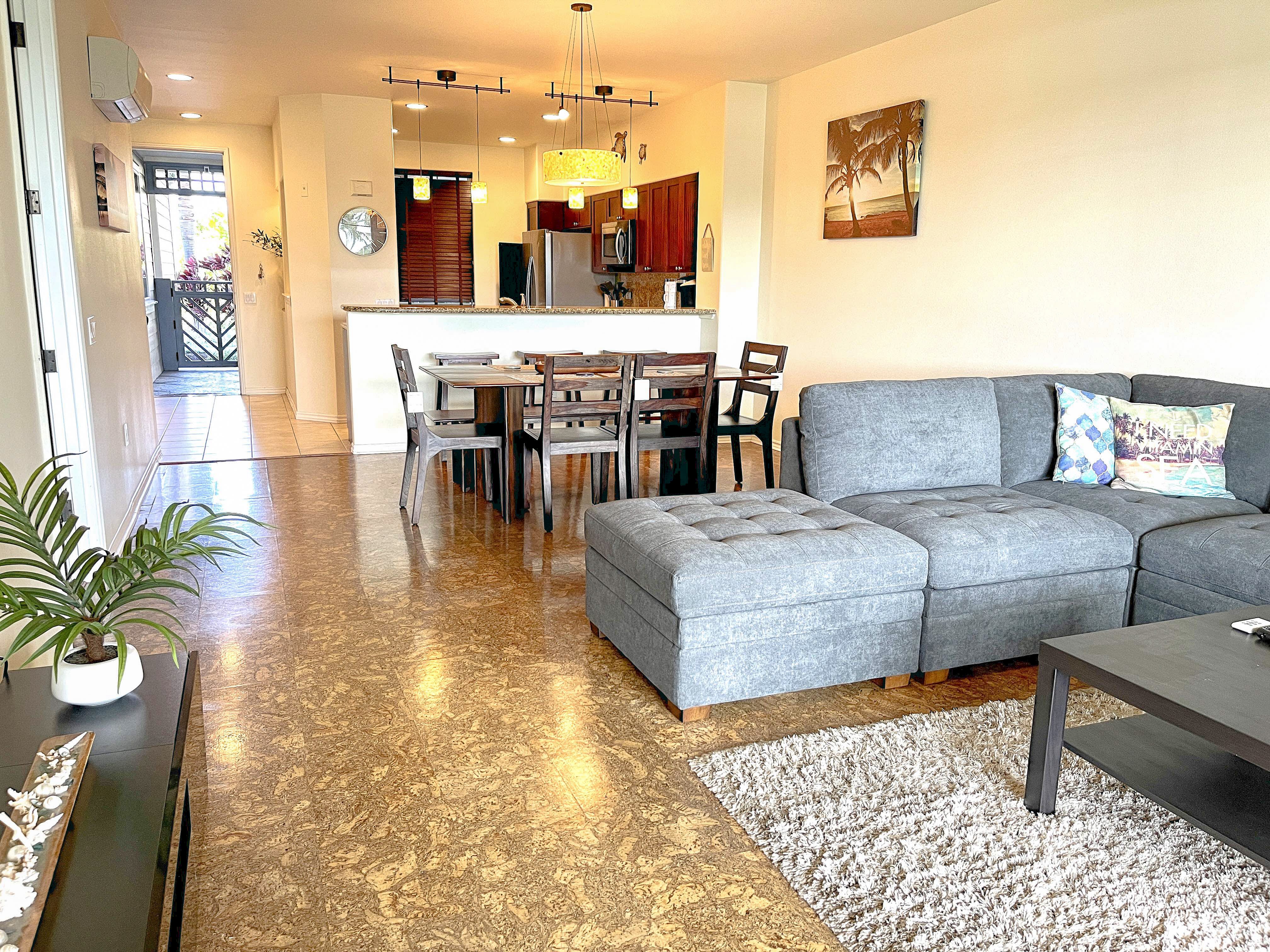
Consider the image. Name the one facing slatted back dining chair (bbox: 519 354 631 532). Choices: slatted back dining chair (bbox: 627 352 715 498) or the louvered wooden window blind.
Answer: the louvered wooden window blind

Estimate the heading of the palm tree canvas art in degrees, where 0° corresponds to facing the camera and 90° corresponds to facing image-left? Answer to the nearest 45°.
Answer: approximately 45°

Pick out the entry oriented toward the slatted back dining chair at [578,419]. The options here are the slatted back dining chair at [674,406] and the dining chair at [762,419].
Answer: the dining chair

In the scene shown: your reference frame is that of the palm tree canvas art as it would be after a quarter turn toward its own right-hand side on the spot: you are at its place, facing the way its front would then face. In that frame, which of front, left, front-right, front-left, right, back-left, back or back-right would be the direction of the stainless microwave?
front

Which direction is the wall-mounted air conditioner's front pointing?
to the viewer's right

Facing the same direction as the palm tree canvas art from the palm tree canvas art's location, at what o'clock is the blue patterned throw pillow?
The blue patterned throw pillow is roughly at 10 o'clock from the palm tree canvas art.

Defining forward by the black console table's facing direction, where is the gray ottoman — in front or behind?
in front

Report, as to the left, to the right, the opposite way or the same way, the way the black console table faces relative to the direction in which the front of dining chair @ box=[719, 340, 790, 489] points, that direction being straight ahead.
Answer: the opposite way

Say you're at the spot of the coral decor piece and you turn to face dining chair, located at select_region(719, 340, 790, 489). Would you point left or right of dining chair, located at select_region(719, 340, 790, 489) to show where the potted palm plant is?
left

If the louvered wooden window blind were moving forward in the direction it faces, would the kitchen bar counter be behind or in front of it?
in front

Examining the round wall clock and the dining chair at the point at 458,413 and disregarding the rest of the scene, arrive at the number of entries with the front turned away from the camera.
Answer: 0

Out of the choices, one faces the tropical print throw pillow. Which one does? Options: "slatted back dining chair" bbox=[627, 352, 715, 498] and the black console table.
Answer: the black console table

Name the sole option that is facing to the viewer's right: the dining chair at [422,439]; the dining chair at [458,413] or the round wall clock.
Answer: the dining chair at [422,439]

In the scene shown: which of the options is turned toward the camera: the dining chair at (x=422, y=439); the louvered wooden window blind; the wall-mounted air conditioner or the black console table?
the louvered wooden window blind

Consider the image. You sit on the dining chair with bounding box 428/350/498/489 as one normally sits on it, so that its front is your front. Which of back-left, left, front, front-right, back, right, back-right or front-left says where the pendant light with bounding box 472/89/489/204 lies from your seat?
back

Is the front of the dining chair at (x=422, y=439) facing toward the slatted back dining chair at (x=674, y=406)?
yes

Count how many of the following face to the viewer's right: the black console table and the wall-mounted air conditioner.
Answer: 2

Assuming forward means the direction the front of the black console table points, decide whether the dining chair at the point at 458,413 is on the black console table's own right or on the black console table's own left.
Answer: on the black console table's own left

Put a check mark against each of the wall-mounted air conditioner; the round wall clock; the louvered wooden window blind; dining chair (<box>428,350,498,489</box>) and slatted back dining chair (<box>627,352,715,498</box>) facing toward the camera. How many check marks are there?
3

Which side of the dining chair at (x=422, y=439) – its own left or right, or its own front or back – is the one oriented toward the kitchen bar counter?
left

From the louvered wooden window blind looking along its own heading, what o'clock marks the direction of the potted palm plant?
The potted palm plant is roughly at 12 o'clock from the louvered wooden window blind.
